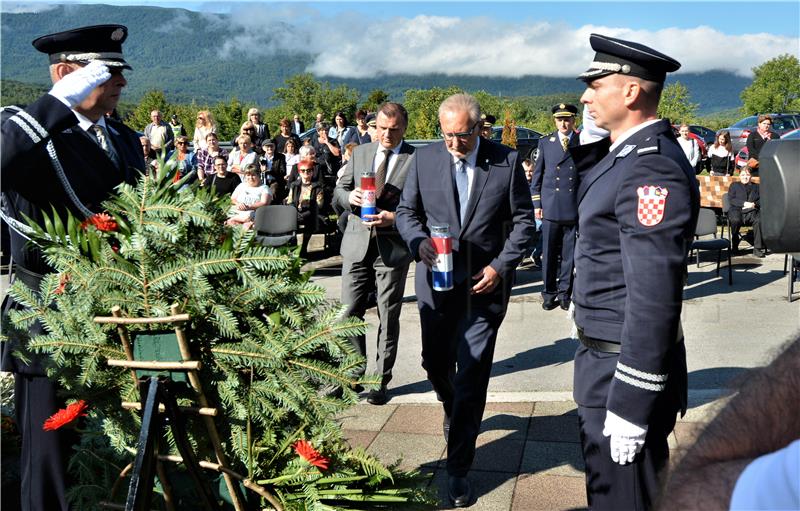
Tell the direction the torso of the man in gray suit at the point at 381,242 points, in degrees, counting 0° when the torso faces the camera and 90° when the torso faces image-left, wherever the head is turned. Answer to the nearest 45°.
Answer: approximately 0°

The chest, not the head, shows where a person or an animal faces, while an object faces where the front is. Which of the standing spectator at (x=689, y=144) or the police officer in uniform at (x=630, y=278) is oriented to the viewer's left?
the police officer in uniform

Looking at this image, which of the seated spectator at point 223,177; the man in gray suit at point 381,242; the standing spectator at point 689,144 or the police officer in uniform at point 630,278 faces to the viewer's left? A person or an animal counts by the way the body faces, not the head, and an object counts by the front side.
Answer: the police officer in uniform

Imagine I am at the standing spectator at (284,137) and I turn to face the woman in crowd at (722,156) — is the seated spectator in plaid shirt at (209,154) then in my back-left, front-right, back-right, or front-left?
back-right

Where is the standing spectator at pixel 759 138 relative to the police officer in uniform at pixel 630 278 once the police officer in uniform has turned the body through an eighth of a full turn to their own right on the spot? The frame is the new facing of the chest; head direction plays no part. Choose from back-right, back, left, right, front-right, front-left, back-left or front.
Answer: front-right

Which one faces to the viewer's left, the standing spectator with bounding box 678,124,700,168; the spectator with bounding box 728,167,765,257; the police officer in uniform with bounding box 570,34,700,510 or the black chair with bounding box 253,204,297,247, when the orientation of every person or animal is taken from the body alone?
the police officer in uniform

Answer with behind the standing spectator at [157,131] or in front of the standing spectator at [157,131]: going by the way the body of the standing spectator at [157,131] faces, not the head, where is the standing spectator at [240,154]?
in front

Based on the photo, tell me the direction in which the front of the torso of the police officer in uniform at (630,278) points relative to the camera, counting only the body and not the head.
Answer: to the viewer's left

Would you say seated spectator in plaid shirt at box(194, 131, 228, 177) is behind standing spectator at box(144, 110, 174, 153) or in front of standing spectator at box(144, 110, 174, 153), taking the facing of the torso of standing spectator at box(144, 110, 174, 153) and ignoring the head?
in front

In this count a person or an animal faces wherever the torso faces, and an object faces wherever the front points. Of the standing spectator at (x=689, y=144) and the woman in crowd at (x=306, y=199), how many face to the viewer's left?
0
